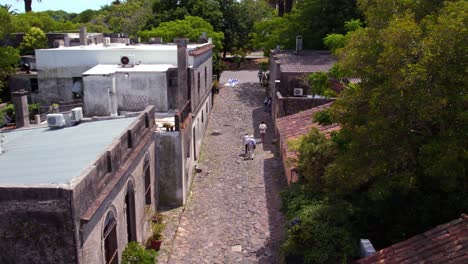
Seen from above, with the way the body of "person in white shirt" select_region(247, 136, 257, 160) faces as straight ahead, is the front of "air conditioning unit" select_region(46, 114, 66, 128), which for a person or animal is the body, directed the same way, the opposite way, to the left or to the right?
the opposite way

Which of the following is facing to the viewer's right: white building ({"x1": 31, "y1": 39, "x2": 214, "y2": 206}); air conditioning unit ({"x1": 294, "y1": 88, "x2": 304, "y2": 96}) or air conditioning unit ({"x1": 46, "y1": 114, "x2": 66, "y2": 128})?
the white building

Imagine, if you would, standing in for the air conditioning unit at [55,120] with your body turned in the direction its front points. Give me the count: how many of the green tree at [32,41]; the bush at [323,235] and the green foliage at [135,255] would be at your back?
1

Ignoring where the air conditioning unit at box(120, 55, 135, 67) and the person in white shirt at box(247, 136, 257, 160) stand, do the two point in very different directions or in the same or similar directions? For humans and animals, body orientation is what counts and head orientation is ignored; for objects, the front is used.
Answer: very different directions

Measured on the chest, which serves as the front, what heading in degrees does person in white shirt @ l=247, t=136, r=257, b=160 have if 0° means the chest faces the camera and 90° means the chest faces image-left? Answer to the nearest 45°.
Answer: approximately 180°

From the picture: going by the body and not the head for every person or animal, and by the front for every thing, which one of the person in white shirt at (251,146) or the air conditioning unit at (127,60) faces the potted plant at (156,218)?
the air conditioning unit

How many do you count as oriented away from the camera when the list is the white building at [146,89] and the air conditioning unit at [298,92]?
0

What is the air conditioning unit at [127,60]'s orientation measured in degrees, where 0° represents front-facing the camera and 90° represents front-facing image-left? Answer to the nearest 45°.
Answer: approximately 0°

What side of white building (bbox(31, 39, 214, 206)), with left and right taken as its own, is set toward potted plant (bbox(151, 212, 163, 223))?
right

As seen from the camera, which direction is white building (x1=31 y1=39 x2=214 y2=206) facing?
to the viewer's right

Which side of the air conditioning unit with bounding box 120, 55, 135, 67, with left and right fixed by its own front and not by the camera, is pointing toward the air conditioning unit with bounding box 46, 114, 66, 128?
front

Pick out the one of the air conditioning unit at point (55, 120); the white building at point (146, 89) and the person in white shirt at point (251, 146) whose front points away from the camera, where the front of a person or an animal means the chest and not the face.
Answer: the person in white shirt

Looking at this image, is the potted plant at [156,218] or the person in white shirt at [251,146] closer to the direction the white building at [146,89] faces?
the person in white shirt

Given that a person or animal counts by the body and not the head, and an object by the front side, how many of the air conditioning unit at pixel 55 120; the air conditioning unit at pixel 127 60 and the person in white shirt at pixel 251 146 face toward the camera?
2

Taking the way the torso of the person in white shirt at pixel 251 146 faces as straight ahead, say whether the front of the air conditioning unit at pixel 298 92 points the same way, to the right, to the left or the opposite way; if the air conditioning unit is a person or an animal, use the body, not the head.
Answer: the opposite way

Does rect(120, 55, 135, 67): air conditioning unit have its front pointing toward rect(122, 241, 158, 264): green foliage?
yes
